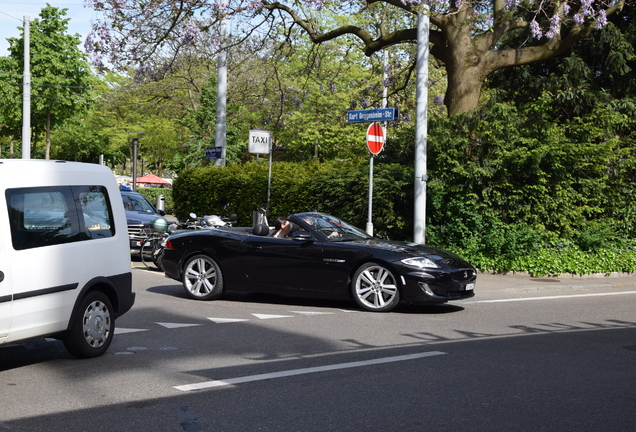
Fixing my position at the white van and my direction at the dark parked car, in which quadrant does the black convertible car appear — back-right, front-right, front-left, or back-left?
front-right

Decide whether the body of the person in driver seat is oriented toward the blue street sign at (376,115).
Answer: no

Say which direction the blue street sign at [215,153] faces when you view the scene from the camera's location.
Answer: facing the viewer

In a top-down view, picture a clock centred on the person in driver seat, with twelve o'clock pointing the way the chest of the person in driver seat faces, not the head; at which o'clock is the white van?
The white van is roughly at 4 o'clock from the person in driver seat.

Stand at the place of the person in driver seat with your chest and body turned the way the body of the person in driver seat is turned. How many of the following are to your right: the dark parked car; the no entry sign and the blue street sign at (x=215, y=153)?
0

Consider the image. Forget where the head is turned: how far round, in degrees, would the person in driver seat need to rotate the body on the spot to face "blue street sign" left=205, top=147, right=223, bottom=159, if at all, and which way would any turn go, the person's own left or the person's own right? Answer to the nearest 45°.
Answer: approximately 90° to the person's own left

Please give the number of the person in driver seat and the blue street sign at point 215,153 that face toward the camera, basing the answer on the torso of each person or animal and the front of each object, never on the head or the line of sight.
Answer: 1

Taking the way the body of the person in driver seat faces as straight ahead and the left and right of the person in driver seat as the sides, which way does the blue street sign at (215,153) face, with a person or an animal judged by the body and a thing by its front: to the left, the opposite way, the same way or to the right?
to the right

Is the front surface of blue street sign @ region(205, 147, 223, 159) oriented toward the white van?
yes

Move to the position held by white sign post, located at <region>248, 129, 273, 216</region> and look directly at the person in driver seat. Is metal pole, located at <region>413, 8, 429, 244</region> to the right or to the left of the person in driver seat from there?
left

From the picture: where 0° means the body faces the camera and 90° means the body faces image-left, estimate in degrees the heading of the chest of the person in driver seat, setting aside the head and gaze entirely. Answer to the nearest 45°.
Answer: approximately 270°

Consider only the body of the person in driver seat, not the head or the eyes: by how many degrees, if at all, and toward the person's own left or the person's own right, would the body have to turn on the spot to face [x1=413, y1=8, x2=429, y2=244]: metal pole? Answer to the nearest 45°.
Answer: approximately 45° to the person's own left

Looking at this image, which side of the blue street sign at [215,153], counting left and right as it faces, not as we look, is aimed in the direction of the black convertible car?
front

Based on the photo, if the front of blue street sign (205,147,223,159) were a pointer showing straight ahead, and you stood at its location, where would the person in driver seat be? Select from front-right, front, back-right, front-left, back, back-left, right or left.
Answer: front

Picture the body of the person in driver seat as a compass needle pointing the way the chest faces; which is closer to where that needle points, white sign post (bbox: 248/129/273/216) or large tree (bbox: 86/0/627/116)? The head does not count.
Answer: the large tree

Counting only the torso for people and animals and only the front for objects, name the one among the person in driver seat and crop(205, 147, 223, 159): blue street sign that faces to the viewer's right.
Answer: the person in driver seat
